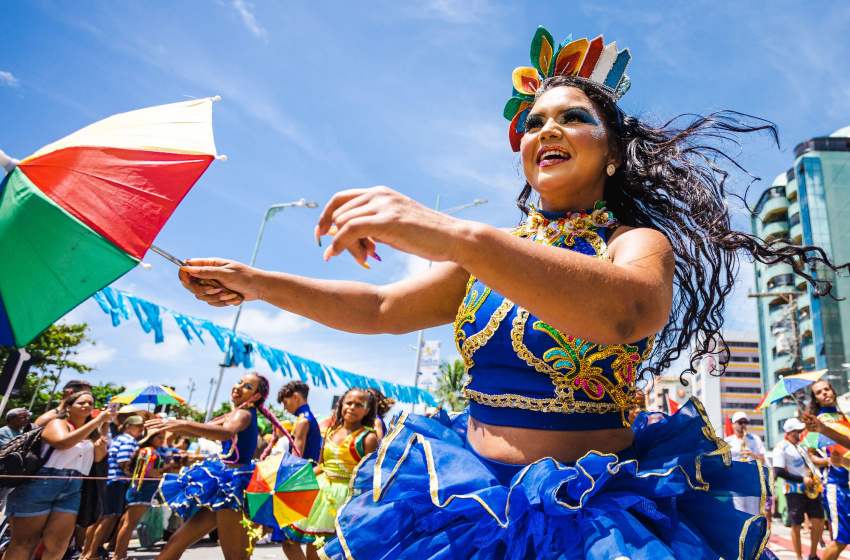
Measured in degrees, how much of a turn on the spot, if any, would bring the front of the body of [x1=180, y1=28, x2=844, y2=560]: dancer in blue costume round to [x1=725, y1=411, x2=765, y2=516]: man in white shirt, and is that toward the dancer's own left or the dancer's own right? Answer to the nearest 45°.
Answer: approximately 180°

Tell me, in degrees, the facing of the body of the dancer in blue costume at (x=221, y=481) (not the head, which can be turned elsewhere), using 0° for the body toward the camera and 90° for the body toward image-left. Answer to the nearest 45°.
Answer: approximately 90°

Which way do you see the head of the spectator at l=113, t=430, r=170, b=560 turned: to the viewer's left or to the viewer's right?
to the viewer's right

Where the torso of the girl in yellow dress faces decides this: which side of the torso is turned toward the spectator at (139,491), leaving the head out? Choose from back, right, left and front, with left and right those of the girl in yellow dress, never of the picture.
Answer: right

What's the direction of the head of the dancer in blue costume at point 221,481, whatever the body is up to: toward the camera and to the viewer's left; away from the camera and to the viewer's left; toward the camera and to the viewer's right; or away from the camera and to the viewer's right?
toward the camera and to the viewer's left

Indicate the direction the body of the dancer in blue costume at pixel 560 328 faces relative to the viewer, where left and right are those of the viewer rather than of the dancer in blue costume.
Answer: facing the viewer and to the left of the viewer

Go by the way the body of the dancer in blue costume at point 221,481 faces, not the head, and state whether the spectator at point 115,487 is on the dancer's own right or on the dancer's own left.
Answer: on the dancer's own right

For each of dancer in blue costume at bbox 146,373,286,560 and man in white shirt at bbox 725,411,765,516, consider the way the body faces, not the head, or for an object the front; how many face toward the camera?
1

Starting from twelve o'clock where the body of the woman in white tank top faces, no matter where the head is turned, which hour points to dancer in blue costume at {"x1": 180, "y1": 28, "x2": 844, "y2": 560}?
The dancer in blue costume is roughly at 1 o'clock from the woman in white tank top.

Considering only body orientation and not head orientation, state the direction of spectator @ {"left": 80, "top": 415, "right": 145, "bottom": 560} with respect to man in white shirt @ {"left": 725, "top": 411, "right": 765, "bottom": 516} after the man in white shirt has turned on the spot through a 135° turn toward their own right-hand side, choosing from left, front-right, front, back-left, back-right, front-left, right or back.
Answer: left

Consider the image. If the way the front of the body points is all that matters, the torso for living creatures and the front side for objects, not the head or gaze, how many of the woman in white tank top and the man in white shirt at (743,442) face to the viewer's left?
0
